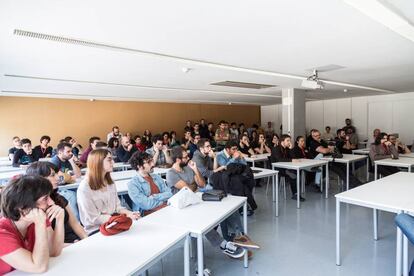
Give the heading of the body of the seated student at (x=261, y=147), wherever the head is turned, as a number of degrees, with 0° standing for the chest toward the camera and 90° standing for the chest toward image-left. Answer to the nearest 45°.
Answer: approximately 315°

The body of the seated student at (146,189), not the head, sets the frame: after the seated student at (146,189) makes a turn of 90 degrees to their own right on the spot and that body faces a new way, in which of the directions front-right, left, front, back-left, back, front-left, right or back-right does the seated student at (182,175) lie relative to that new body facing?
back

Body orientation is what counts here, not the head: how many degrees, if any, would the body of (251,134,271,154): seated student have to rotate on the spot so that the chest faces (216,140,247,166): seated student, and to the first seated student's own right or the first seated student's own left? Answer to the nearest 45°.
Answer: approximately 45° to the first seated student's own right

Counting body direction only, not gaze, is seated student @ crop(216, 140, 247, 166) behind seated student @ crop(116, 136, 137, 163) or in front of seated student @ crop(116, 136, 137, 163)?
in front

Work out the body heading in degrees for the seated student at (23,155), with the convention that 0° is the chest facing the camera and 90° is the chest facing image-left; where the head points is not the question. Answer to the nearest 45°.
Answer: approximately 315°

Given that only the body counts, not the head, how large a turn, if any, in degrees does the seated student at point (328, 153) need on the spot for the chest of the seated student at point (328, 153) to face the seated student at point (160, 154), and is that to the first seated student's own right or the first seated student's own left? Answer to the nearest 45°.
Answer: approximately 90° to the first seated student's own right

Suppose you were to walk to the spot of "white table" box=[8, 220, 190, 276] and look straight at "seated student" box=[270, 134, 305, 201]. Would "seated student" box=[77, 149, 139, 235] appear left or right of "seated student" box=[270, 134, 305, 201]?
left

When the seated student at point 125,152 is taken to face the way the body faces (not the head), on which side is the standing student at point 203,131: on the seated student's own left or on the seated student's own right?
on the seated student's own left

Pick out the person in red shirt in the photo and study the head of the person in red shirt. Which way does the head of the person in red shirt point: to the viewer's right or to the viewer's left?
to the viewer's right

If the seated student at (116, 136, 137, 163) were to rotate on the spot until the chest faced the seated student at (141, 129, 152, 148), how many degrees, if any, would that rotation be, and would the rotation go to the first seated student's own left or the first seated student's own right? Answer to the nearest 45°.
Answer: approximately 135° to the first seated student's own left

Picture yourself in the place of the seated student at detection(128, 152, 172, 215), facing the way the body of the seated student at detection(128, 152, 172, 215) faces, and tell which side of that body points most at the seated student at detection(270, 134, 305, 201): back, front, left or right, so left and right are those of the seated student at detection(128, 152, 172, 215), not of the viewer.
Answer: left
